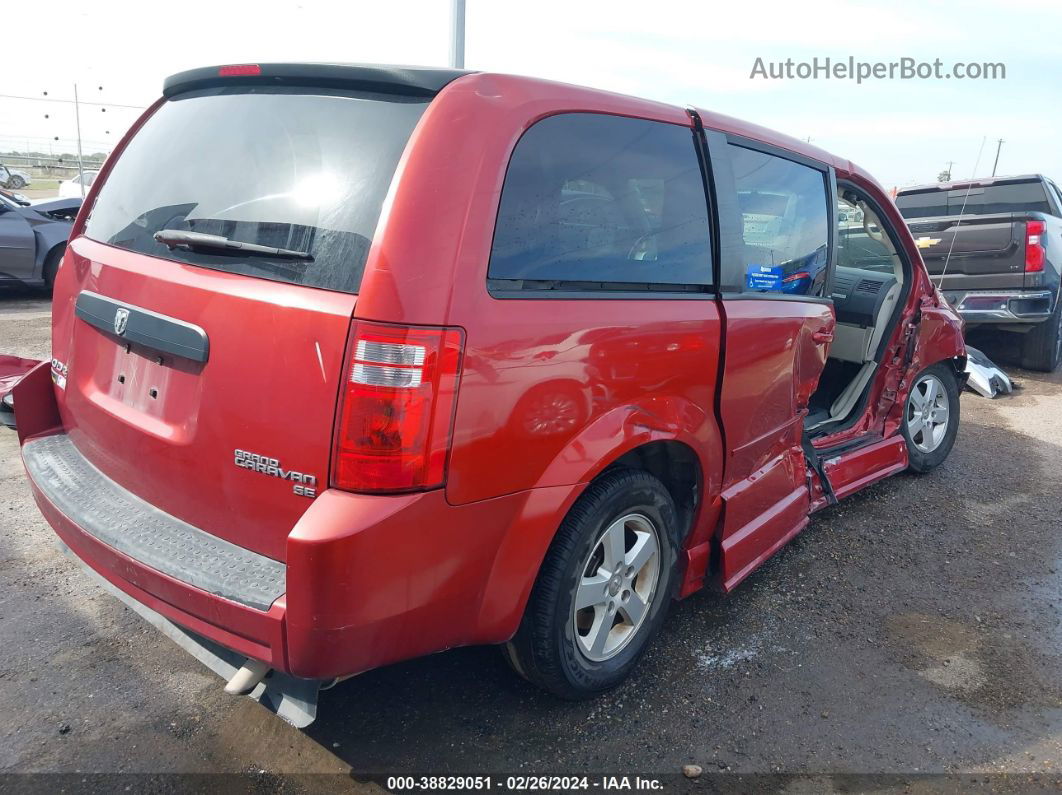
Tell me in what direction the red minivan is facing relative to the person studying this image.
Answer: facing away from the viewer and to the right of the viewer

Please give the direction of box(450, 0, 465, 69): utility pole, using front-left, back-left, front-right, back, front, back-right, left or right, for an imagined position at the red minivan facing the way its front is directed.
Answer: front-left
